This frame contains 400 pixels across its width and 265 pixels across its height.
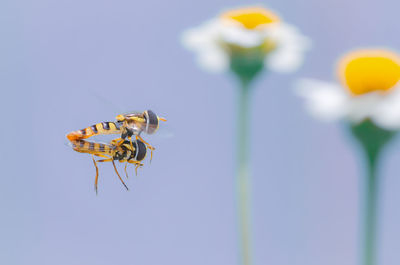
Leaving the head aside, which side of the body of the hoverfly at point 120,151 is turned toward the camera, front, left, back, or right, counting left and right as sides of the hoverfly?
right

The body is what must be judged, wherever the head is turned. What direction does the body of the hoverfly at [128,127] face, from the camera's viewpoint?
to the viewer's right
